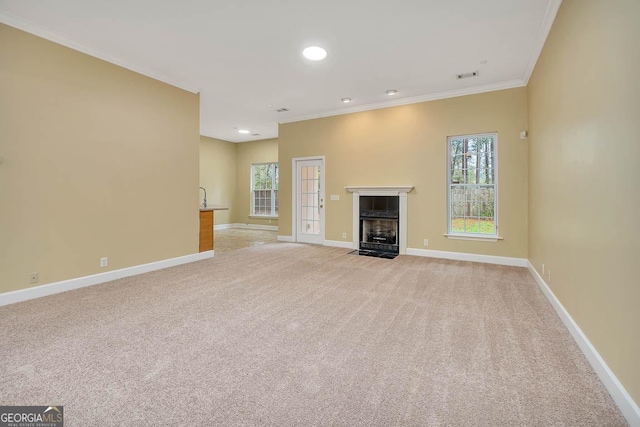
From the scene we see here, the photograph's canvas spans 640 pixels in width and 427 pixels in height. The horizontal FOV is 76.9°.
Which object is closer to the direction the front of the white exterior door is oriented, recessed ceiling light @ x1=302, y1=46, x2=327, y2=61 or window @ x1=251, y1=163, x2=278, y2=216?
the recessed ceiling light

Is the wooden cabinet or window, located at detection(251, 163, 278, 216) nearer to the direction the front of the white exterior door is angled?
the wooden cabinet

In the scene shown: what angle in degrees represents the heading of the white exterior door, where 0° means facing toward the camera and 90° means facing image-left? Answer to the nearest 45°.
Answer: approximately 45°

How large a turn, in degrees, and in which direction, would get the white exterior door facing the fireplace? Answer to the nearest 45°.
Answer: approximately 90° to its left

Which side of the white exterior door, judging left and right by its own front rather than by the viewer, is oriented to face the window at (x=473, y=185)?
left

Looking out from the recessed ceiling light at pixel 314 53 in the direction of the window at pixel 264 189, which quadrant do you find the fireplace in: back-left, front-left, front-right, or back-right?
front-right

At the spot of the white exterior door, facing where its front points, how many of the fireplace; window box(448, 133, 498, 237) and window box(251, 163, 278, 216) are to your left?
2

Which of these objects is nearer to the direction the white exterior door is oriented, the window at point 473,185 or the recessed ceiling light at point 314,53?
the recessed ceiling light

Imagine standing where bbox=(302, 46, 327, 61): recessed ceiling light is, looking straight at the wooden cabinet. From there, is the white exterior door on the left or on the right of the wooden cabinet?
right

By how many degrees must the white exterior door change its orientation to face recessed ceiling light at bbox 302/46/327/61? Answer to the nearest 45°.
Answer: approximately 45° to its left

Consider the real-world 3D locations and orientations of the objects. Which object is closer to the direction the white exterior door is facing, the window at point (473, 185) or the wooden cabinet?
the wooden cabinet

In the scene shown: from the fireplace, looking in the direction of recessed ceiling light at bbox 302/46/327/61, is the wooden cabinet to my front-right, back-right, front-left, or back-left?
front-right

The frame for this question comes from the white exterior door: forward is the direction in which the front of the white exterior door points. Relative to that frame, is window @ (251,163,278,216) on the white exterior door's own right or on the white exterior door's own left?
on the white exterior door's own right
